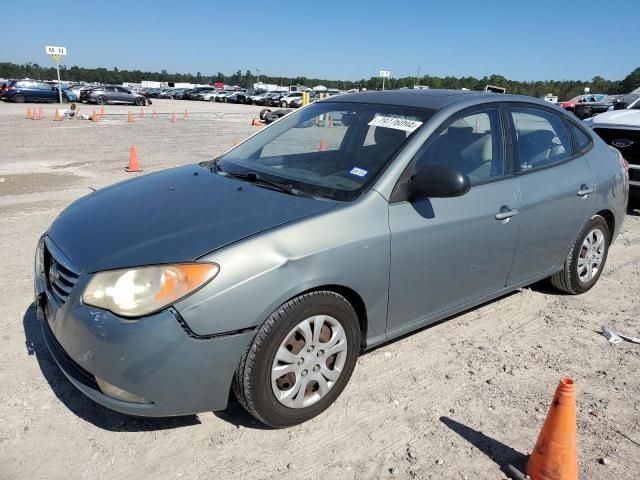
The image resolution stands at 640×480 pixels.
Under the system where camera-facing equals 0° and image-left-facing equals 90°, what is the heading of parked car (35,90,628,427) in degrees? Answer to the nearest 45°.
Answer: approximately 45°

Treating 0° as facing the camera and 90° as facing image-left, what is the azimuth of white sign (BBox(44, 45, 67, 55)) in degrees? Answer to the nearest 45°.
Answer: approximately 0°

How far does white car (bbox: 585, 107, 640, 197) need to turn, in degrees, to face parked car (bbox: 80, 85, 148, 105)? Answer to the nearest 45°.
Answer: approximately 90° to its right

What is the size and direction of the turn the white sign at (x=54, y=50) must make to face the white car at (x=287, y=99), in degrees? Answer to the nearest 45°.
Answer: approximately 90° to its left

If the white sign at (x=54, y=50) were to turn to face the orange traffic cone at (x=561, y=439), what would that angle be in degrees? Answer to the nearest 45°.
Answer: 0° — it already faces it

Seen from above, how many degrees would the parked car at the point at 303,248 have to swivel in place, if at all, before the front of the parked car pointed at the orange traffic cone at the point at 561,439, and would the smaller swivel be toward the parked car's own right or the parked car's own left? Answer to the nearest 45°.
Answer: approximately 90° to the parked car's own left

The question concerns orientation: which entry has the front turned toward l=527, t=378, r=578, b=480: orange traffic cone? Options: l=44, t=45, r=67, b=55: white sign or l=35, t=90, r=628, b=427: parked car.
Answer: the white sign

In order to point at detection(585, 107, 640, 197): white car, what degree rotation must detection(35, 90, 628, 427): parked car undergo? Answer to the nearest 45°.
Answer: approximately 180°
